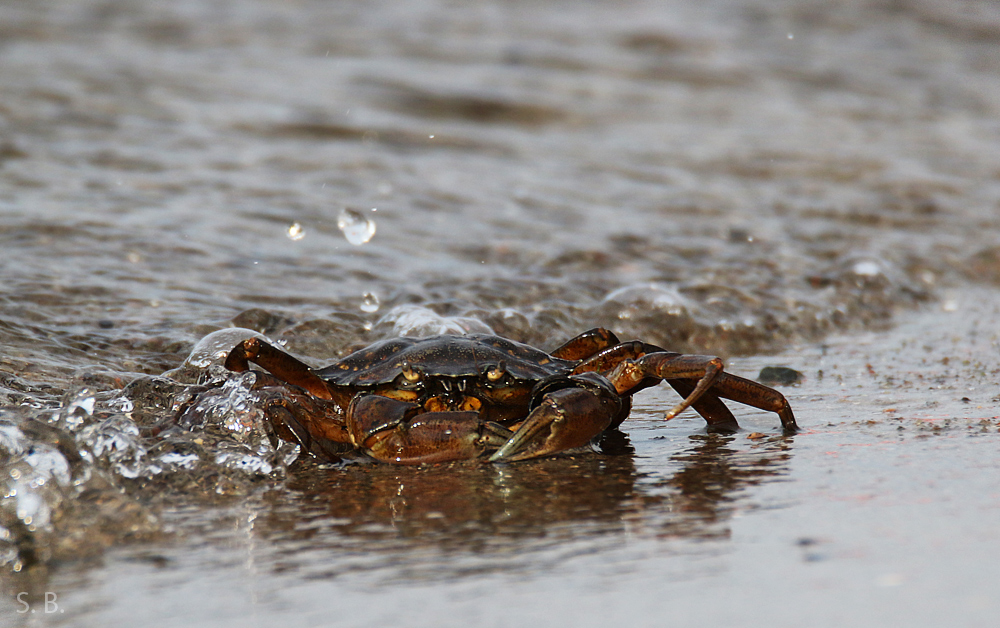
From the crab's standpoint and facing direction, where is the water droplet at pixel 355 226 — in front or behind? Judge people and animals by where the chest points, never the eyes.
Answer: behind

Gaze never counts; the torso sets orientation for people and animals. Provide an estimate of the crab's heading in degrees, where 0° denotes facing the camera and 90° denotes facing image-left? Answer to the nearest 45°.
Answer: approximately 0°

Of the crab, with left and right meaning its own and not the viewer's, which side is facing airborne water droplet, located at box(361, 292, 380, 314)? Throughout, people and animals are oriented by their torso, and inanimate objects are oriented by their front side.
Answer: back
